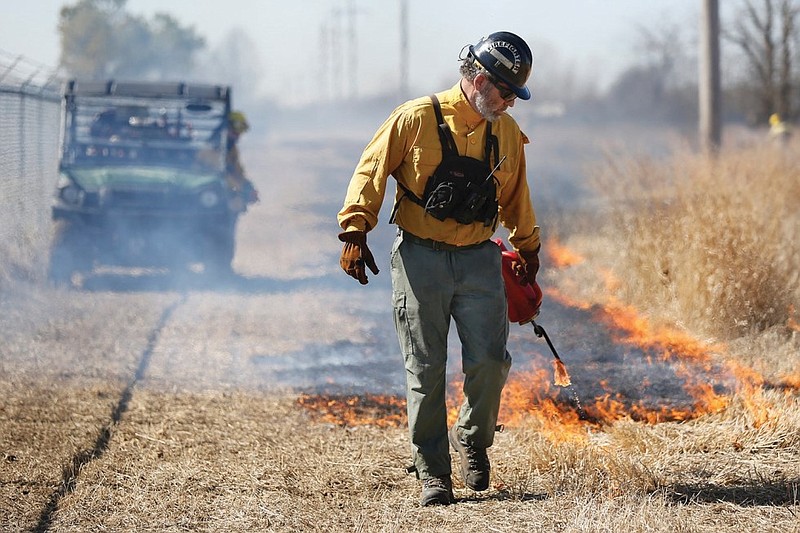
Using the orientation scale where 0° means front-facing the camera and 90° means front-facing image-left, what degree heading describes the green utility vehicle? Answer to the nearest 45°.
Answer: approximately 0°

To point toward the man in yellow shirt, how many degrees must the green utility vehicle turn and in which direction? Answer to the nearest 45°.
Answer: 0° — it already faces them

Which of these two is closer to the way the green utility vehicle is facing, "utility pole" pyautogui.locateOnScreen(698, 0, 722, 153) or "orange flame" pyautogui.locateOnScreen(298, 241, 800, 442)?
the orange flame

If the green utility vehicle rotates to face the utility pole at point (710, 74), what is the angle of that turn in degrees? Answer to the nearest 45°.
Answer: approximately 90° to its left

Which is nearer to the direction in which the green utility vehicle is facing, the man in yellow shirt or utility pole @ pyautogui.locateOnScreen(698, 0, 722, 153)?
the man in yellow shirt

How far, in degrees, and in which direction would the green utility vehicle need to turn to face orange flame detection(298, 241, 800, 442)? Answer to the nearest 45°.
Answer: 0° — it already faces it

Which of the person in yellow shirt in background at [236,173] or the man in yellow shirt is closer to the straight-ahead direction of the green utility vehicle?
the man in yellow shirt
